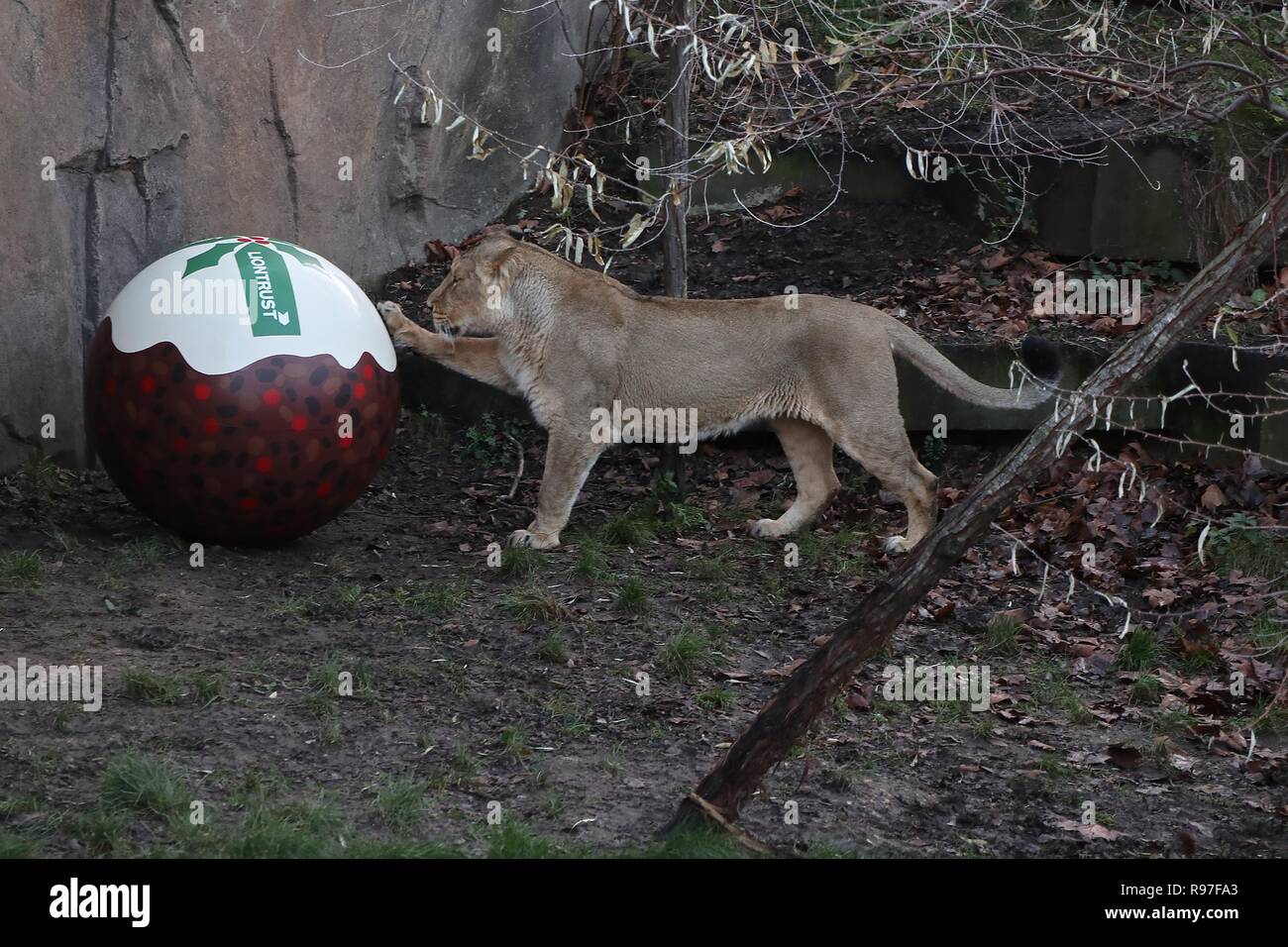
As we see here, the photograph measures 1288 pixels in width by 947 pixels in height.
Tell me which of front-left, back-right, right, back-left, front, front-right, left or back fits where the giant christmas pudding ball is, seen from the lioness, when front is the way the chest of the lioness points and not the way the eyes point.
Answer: front-left

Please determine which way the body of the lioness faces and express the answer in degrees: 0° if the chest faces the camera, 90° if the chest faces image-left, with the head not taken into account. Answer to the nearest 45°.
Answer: approximately 90°

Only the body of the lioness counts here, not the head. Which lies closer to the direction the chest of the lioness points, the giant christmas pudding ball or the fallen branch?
the giant christmas pudding ball
